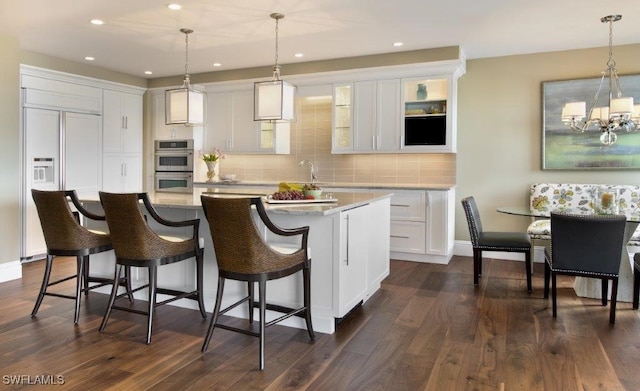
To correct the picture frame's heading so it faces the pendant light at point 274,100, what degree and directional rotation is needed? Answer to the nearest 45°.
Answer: approximately 45° to its right

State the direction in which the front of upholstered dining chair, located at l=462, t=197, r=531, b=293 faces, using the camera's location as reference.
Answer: facing to the right of the viewer

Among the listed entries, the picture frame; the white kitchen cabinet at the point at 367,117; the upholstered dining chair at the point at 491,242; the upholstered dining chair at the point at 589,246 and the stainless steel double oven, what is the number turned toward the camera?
3

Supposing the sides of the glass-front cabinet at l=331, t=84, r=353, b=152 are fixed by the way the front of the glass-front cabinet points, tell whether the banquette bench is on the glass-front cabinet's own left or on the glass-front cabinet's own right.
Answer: on the glass-front cabinet's own left

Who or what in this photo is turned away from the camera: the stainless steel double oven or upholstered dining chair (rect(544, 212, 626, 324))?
the upholstered dining chair

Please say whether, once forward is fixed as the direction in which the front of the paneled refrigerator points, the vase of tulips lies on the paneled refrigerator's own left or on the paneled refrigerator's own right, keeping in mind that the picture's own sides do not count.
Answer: on the paneled refrigerator's own left

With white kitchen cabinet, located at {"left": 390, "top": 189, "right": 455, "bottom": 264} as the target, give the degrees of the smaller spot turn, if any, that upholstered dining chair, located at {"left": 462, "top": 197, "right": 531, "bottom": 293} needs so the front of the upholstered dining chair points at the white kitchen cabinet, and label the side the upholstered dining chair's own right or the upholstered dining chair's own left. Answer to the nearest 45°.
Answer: approximately 135° to the upholstered dining chair's own left

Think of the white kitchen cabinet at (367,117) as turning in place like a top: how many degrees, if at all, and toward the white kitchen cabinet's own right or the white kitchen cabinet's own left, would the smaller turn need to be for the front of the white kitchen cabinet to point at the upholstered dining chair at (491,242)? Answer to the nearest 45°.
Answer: approximately 45° to the white kitchen cabinet's own left

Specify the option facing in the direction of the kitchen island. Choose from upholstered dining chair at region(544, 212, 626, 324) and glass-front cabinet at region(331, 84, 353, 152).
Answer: the glass-front cabinet

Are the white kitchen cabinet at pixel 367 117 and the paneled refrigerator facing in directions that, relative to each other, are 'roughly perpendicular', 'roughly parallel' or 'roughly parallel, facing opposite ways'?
roughly perpendicular

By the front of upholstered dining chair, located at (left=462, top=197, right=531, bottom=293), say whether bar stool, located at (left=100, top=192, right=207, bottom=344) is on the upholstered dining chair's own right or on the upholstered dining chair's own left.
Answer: on the upholstered dining chair's own right
